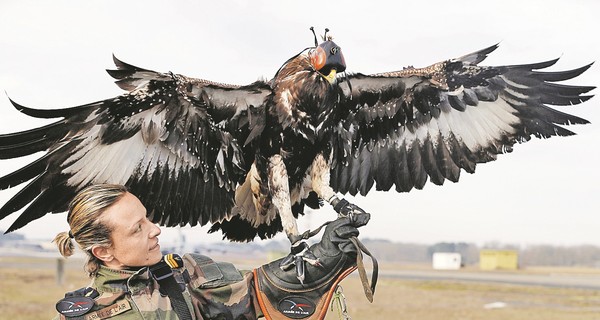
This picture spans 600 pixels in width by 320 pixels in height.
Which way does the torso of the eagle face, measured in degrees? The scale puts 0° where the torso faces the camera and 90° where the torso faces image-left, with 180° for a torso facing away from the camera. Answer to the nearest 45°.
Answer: approximately 315°
